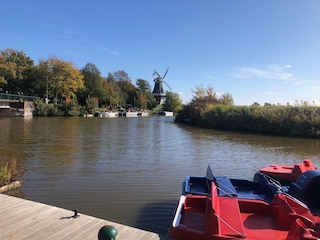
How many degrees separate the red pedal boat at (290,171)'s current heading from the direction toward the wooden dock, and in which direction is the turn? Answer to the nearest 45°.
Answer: approximately 45° to its left

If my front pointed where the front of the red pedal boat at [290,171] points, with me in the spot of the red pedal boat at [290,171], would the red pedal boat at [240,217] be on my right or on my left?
on my left

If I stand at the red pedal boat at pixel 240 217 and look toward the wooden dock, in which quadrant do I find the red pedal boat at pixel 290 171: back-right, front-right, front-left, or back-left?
back-right

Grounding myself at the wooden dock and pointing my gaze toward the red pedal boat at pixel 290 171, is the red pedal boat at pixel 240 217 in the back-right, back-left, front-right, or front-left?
front-right

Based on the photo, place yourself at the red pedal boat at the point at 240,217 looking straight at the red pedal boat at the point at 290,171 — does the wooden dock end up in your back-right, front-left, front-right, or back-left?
back-left

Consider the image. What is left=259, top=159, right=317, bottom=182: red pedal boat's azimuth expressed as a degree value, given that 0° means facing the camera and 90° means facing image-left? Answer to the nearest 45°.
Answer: approximately 90°
